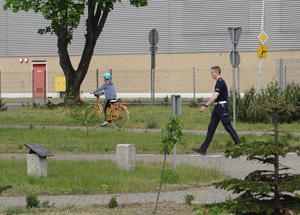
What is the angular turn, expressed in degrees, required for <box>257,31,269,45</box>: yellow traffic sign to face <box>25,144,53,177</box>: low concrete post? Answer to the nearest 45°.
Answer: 0° — it already faces it

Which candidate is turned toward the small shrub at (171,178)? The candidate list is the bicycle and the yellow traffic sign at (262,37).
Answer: the yellow traffic sign

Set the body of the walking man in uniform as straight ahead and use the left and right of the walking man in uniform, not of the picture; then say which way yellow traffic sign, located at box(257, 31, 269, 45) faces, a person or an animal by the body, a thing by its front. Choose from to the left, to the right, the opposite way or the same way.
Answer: to the left

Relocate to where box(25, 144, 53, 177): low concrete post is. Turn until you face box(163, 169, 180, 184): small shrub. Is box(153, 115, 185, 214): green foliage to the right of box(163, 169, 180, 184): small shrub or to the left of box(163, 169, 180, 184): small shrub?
right

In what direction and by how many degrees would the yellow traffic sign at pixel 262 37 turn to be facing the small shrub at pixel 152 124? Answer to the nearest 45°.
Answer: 0° — it already faces it

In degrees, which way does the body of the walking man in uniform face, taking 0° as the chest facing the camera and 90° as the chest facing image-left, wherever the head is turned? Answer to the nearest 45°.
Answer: approximately 90°

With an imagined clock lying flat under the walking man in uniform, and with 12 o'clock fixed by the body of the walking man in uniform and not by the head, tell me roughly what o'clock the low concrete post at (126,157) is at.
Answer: The low concrete post is roughly at 10 o'clock from the walking man in uniform.

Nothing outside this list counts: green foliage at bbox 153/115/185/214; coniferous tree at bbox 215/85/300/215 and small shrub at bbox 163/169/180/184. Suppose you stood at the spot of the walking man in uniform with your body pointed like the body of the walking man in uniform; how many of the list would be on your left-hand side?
3
